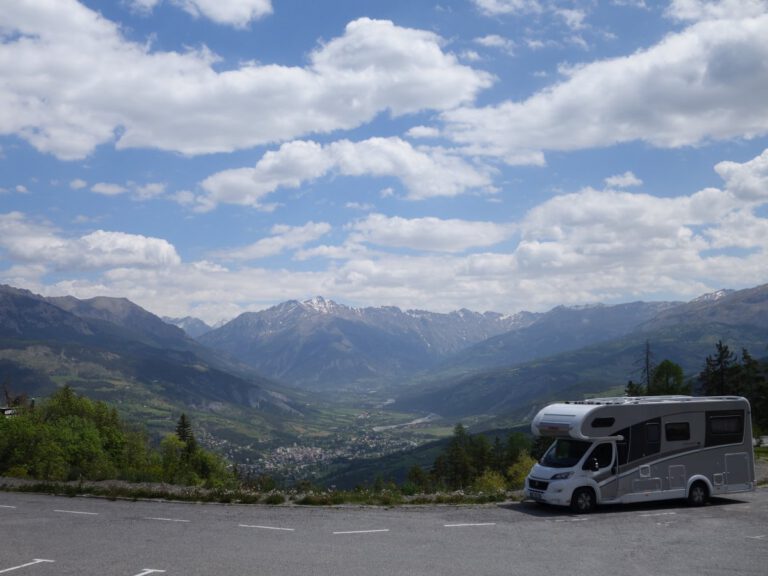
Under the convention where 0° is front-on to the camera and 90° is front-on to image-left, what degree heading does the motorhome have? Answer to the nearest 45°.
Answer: approximately 45°
